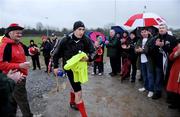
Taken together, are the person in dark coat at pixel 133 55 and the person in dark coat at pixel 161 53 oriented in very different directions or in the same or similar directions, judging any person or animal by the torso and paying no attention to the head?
same or similar directions

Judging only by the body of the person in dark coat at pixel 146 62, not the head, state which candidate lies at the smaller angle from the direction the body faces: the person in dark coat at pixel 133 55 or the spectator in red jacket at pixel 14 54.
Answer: the spectator in red jacket

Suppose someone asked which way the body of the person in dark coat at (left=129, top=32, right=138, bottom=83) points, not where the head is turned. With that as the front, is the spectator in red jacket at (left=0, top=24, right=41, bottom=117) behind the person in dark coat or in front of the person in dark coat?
in front

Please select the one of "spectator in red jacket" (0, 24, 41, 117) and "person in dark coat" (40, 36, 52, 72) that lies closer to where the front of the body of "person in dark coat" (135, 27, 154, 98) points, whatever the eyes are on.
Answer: the spectator in red jacket

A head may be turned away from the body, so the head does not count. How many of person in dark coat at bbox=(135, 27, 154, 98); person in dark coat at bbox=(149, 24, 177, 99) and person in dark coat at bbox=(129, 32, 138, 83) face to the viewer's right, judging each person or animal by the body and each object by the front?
0

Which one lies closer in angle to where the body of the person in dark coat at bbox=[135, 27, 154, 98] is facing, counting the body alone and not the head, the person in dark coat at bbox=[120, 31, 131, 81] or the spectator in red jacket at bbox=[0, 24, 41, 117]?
the spectator in red jacket

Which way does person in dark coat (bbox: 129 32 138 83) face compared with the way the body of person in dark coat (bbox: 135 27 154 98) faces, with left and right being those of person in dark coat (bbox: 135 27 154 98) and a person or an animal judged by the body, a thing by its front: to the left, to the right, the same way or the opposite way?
the same way

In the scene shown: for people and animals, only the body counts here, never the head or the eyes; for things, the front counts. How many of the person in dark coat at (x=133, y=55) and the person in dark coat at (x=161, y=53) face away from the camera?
0

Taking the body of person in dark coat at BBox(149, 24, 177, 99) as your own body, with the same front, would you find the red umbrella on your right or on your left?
on your right

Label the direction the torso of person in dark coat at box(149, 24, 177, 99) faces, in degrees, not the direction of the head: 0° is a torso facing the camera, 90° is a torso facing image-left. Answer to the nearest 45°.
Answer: approximately 45°

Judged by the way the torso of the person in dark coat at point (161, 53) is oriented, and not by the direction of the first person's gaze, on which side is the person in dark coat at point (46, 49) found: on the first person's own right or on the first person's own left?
on the first person's own right

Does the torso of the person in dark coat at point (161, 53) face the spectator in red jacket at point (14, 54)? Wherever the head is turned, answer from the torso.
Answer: yes
